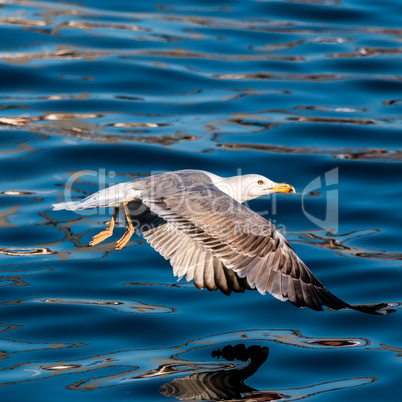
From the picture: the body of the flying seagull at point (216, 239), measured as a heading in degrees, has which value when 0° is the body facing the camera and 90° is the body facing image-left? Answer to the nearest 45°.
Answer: approximately 270°
